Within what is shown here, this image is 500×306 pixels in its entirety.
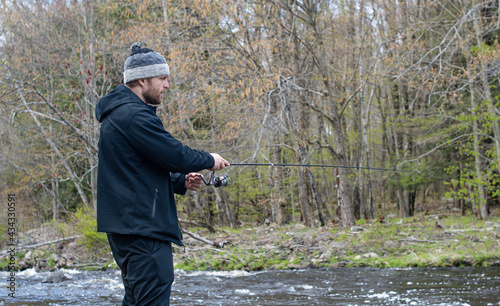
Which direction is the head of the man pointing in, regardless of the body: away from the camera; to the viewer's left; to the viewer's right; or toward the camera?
to the viewer's right

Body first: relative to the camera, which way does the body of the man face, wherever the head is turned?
to the viewer's right
